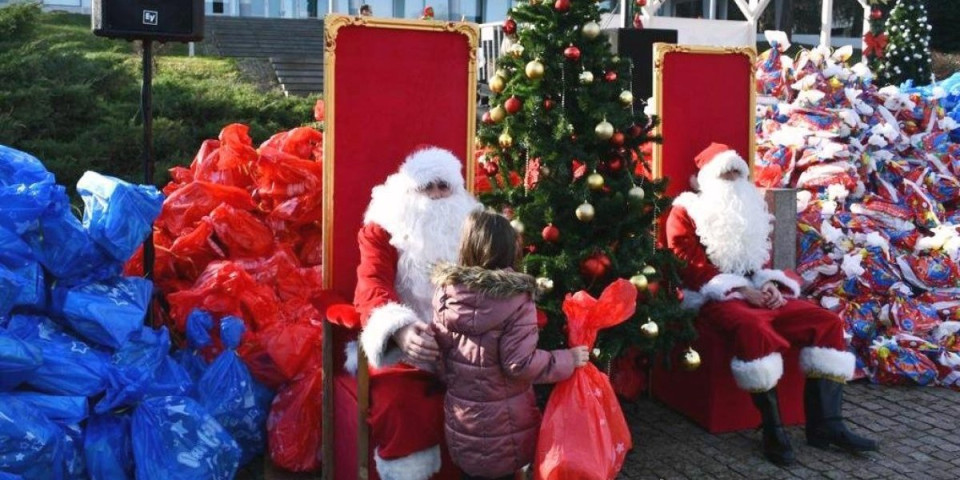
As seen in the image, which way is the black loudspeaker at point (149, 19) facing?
toward the camera

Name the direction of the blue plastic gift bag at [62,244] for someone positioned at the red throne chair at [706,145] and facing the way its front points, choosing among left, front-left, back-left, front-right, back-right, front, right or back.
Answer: right

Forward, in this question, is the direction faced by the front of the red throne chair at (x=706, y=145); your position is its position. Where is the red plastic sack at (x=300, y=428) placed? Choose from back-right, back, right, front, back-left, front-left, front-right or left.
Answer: right

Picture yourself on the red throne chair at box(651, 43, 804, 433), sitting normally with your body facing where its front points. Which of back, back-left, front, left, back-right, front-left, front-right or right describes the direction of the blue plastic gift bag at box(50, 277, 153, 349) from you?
right

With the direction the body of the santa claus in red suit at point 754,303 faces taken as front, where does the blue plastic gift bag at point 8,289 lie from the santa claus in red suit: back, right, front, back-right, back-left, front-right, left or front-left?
right

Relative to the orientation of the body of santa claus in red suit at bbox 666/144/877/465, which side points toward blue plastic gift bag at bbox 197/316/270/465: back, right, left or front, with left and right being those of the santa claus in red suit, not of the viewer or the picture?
right

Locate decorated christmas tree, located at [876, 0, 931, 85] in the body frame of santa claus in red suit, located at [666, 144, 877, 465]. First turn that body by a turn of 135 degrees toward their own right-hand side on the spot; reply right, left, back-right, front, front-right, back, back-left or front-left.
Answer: right

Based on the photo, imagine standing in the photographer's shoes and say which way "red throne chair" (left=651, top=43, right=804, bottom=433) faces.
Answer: facing the viewer and to the right of the viewer

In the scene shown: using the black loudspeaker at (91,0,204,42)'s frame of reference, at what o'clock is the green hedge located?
The green hedge is roughly at 6 o'clock from the black loudspeaker.

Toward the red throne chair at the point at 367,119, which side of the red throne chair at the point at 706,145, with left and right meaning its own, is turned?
right

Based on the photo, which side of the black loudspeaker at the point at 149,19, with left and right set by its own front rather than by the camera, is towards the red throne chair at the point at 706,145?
left
